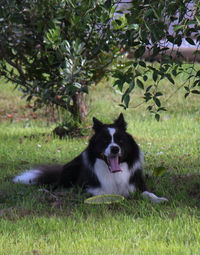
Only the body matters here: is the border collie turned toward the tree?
no

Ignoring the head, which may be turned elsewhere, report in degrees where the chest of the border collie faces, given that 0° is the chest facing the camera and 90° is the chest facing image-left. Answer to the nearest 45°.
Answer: approximately 315°
